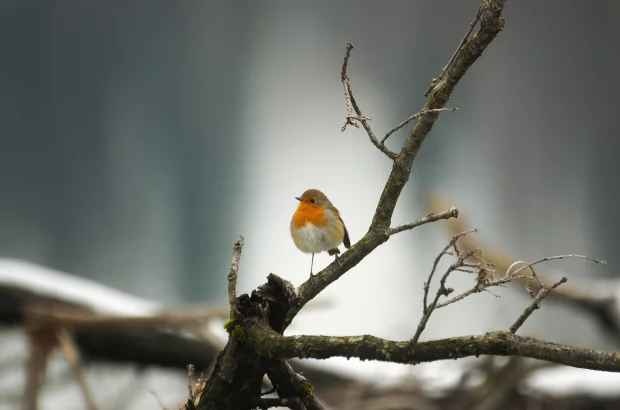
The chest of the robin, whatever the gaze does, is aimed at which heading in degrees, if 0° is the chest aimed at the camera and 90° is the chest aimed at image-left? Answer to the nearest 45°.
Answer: approximately 45°
